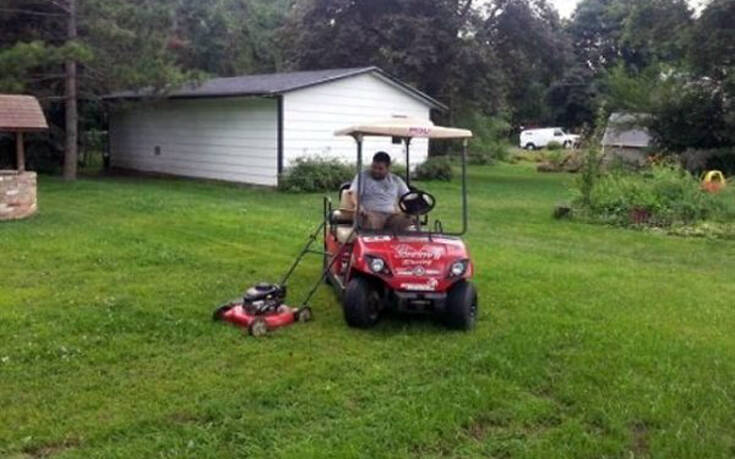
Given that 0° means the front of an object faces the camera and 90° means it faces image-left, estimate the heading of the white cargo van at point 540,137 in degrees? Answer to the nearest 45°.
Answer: approximately 270°

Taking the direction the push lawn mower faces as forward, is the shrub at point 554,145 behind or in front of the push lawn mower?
behind

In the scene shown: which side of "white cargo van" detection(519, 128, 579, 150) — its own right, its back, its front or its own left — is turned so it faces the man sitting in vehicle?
right

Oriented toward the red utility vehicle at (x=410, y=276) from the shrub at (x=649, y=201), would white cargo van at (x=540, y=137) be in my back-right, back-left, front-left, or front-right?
back-right

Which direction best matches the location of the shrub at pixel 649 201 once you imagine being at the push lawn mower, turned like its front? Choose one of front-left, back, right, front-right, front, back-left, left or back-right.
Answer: back

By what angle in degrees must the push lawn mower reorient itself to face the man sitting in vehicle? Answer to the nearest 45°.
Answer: approximately 180°

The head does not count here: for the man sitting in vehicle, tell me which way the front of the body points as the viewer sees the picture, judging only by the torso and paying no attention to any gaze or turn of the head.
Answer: toward the camera

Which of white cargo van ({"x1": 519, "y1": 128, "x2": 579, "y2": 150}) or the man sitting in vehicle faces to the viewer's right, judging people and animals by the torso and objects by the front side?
the white cargo van

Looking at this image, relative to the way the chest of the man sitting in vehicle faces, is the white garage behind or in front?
behind

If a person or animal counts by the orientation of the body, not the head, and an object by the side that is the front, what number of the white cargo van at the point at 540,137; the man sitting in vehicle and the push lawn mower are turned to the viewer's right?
1

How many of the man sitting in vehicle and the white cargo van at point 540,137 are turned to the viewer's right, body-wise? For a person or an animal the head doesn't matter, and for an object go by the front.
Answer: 1

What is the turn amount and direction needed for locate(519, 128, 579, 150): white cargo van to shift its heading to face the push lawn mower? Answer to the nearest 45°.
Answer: approximately 90° to its right

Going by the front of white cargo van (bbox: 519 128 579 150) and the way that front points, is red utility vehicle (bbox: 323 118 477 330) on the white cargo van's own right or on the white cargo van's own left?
on the white cargo van's own right
